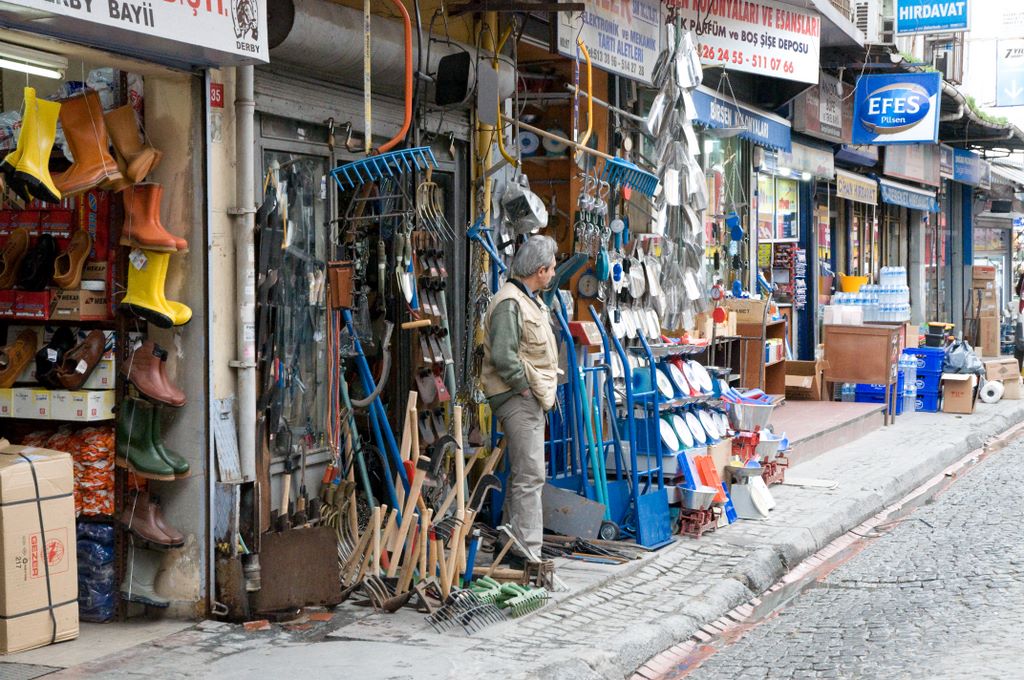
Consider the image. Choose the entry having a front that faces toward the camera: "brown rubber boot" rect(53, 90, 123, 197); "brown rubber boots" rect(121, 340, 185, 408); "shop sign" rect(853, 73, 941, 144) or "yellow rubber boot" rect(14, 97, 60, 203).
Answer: the shop sign

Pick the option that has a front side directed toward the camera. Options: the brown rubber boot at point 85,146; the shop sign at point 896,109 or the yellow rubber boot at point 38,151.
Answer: the shop sign

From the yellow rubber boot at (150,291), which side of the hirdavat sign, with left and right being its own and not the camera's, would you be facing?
front

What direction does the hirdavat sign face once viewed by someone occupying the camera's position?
facing the viewer

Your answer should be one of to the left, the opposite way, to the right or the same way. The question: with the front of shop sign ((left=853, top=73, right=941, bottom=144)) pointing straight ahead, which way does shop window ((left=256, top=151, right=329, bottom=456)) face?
to the left

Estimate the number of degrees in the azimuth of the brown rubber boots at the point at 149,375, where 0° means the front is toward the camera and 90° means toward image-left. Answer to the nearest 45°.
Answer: approximately 270°

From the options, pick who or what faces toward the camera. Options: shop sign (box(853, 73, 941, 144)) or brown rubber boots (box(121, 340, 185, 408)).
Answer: the shop sign

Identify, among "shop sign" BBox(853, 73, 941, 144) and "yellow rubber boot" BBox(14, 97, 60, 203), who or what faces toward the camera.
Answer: the shop sign

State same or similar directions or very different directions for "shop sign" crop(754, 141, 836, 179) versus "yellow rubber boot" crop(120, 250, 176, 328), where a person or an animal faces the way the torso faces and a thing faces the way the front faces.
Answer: same or similar directions

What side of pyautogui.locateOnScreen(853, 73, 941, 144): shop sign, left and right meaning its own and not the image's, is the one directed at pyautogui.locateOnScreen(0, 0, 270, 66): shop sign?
front

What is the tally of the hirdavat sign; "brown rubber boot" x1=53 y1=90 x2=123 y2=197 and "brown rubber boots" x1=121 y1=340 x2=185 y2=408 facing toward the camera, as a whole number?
1

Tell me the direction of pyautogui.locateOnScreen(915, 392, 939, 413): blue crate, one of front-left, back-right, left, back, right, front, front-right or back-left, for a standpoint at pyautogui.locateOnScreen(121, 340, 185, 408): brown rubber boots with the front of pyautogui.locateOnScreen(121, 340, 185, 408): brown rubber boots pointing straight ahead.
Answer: front-left

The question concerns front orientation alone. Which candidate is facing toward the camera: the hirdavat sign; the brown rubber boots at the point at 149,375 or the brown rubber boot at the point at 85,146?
the hirdavat sign

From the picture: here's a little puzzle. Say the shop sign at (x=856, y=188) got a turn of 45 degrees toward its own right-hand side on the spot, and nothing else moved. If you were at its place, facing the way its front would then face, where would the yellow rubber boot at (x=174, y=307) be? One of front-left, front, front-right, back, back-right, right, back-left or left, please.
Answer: front
